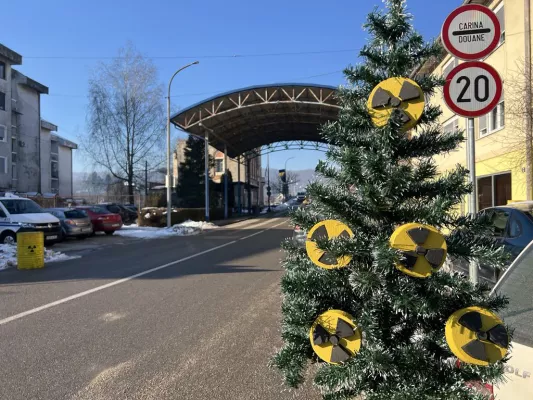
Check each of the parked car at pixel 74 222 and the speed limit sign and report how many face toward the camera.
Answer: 1

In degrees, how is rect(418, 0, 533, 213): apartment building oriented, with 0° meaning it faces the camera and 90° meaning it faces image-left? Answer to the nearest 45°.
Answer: approximately 45°

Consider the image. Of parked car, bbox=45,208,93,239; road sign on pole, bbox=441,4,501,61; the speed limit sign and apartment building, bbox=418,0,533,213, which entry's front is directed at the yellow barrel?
the apartment building

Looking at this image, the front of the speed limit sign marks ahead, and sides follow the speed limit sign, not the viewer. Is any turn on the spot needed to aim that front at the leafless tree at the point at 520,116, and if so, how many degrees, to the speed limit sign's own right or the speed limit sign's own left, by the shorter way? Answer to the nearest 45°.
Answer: approximately 180°

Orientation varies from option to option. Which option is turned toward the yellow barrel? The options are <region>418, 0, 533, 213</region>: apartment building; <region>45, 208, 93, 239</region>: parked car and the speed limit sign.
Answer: the apartment building

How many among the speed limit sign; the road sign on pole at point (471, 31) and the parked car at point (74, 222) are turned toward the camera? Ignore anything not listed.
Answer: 2

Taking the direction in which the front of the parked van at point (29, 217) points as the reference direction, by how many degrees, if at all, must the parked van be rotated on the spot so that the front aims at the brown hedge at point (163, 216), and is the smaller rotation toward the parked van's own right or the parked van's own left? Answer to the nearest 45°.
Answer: approximately 90° to the parked van's own left

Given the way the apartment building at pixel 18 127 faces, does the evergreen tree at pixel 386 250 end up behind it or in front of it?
in front

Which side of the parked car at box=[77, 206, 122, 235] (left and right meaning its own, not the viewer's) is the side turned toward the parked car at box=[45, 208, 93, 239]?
left

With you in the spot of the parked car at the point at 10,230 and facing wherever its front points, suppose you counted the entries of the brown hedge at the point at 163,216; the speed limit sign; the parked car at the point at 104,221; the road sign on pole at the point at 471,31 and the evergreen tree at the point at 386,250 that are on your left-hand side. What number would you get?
2
